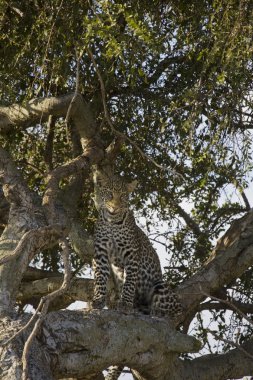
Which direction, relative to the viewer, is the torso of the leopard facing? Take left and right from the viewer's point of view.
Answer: facing the viewer and to the left of the viewer
